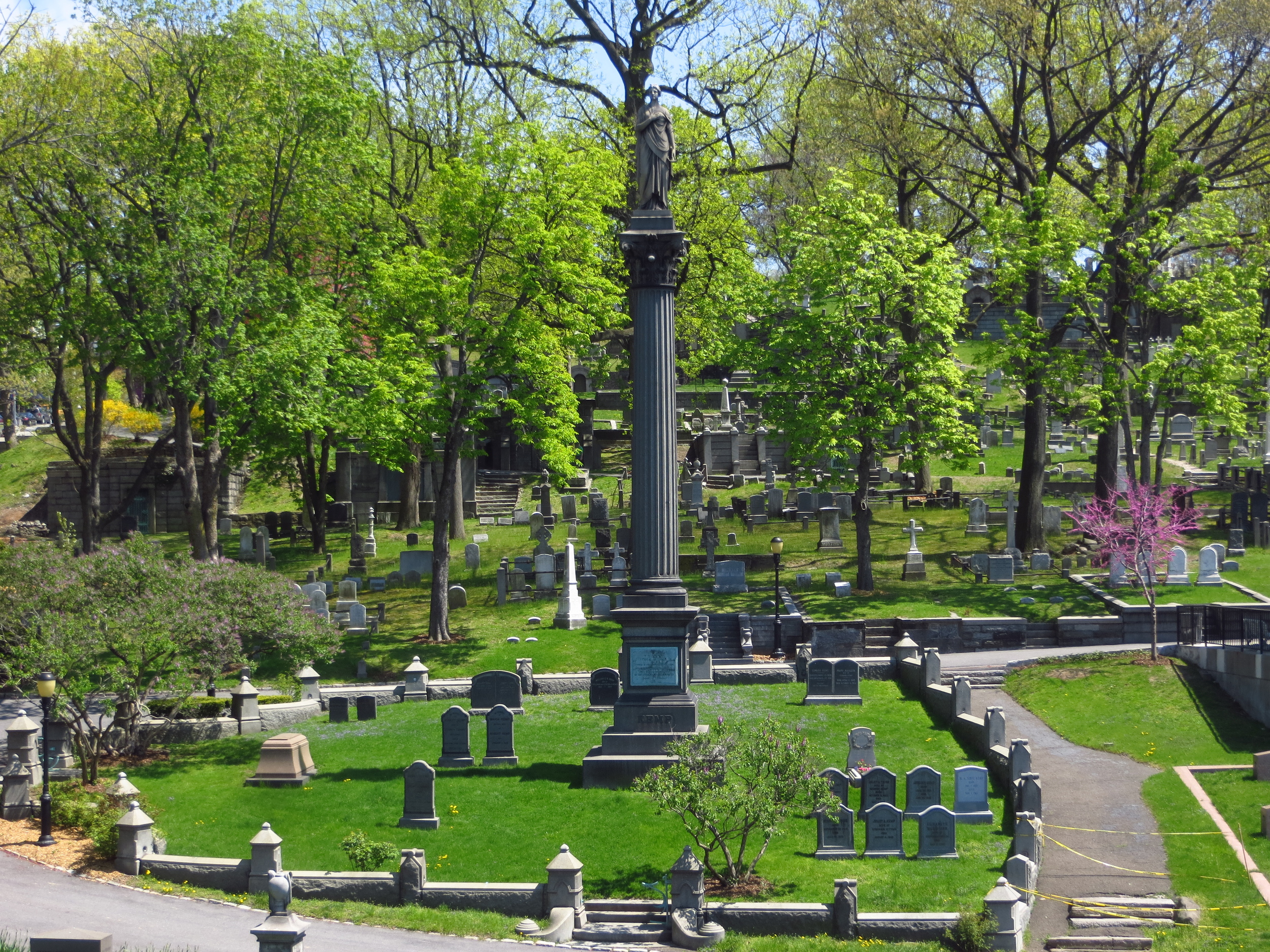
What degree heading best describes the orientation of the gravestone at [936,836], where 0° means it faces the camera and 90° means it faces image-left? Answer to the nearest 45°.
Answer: approximately 0°

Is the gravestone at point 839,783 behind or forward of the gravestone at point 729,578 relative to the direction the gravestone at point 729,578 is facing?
forward

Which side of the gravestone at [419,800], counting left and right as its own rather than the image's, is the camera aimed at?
front

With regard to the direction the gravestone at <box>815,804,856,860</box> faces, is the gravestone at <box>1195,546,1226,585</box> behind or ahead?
behind

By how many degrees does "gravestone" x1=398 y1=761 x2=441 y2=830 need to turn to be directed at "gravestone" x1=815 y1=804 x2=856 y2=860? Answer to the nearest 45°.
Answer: approximately 45° to its left

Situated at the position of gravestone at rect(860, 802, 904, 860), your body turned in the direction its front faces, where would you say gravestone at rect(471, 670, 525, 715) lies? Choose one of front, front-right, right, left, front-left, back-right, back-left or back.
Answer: back-right

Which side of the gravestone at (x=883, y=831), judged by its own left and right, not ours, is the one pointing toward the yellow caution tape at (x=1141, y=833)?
left

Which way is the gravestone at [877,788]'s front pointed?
toward the camera

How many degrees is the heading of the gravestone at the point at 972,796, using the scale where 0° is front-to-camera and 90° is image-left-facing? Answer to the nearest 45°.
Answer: approximately 0°

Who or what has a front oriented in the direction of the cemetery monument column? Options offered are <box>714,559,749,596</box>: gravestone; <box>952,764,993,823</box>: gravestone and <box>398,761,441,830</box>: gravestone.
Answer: <box>714,559,749,596</box>: gravestone

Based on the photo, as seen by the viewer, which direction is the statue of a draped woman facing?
toward the camera

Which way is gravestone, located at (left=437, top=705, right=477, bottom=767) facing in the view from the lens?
facing the viewer

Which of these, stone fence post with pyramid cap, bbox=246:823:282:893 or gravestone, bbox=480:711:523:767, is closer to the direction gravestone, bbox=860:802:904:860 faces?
the stone fence post with pyramid cap

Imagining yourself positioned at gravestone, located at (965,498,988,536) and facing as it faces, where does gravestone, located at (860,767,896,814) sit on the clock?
gravestone, located at (860,767,896,814) is roughly at 12 o'clock from gravestone, located at (965,498,988,536).

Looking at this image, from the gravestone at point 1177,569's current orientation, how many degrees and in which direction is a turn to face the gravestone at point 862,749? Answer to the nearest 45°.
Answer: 0° — it already faces it
